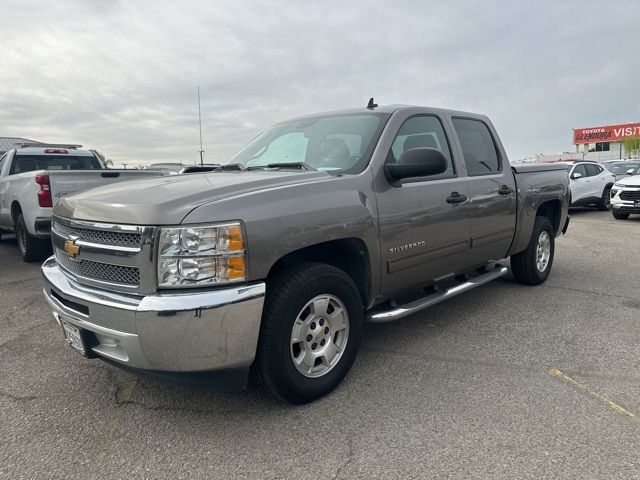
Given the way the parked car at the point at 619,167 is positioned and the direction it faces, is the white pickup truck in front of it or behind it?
in front

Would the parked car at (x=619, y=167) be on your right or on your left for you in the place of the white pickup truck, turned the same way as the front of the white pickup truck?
on your right

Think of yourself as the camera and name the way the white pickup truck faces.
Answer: facing away from the viewer and to the left of the viewer

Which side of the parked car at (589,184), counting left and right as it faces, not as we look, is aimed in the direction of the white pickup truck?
front

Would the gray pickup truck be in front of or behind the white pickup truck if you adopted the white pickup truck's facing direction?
behind

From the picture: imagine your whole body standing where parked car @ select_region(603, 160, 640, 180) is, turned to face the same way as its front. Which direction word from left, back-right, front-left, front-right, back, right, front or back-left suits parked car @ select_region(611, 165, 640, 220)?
front-left

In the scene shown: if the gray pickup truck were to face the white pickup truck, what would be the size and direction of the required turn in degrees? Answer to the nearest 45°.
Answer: approximately 90° to its right

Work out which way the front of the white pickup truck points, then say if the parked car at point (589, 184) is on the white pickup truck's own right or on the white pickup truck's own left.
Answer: on the white pickup truck's own right

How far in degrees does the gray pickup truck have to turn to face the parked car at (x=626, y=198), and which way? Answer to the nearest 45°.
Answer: approximately 180°

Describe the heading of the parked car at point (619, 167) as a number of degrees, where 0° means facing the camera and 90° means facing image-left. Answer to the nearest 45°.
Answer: approximately 45°

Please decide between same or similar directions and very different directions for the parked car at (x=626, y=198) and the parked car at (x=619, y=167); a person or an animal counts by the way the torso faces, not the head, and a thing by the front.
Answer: same or similar directions

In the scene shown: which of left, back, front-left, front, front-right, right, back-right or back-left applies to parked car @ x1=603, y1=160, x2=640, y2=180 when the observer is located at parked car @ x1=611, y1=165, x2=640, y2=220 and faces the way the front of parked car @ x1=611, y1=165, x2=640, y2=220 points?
back-right
